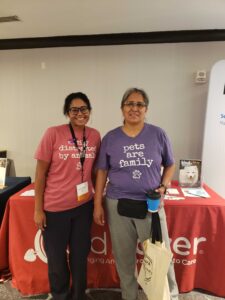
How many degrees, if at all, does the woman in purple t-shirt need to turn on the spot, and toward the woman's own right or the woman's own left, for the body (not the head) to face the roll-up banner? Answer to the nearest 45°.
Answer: approximately 135° to the woman's own left

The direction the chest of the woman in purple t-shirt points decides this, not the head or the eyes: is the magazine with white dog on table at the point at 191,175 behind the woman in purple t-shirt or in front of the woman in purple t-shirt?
behind

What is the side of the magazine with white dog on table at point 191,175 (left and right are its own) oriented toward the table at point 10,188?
right

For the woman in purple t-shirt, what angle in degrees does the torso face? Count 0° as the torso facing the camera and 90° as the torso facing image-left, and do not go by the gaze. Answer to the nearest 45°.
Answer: approximately 0°

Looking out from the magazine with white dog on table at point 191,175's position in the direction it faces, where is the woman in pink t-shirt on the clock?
The woman in pink t-shirt is roughly at 1 o'clock from the magazine with white dog on table.

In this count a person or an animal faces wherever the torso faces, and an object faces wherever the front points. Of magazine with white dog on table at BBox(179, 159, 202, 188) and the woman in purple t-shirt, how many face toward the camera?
2

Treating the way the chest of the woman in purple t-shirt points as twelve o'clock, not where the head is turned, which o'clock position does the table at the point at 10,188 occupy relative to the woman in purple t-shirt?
The table is roughly at 4 o'clock from the woman in purple t-shirt.

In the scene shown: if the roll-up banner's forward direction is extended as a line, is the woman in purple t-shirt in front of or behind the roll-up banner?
in front
